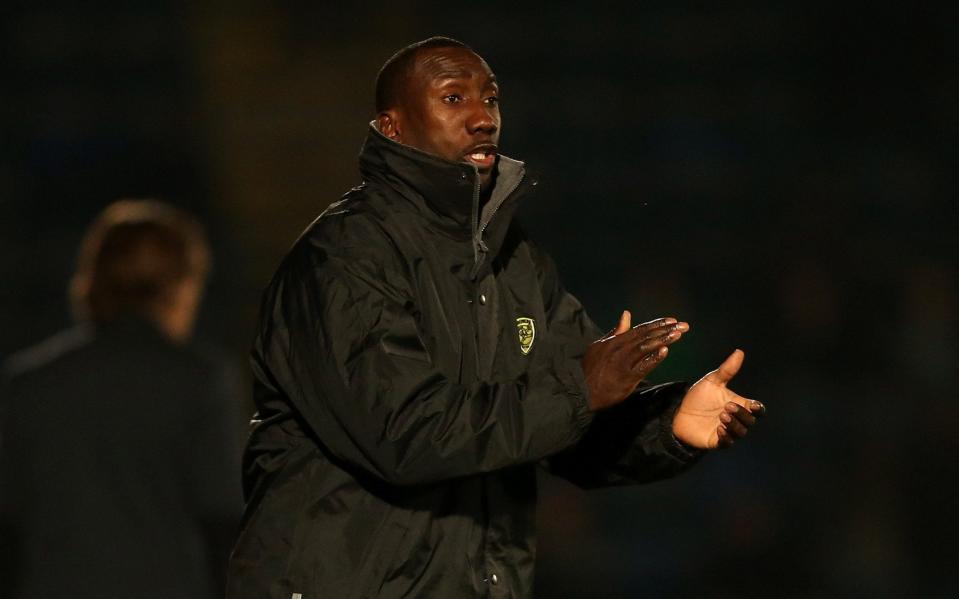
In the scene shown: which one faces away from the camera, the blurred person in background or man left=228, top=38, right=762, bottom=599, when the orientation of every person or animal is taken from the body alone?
the blurred person in background

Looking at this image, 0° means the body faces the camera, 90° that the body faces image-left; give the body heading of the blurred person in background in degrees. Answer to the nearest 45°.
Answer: approximately 180°

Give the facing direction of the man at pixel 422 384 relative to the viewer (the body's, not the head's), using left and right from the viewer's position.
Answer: facing the viewer and to the right of the viewer

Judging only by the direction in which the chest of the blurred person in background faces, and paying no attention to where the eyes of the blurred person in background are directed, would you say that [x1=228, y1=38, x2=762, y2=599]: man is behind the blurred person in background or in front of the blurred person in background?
behind

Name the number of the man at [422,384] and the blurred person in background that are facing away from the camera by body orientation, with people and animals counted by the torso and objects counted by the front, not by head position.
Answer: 1

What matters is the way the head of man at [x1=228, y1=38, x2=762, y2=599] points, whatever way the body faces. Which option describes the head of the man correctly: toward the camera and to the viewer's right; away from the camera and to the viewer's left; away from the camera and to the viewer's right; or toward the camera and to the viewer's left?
toward the camera and to the viewer's right

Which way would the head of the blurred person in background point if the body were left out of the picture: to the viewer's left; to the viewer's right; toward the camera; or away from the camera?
away from the camera

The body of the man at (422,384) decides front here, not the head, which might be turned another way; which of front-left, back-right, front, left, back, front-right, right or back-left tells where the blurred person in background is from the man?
back
